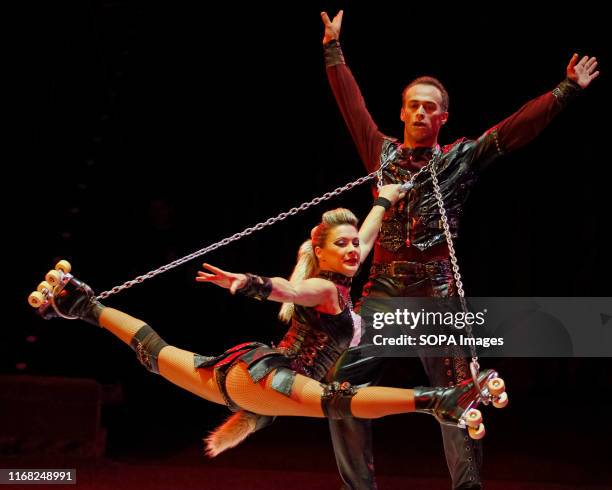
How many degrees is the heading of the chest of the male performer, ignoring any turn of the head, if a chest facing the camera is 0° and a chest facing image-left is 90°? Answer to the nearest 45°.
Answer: approximately 0°
